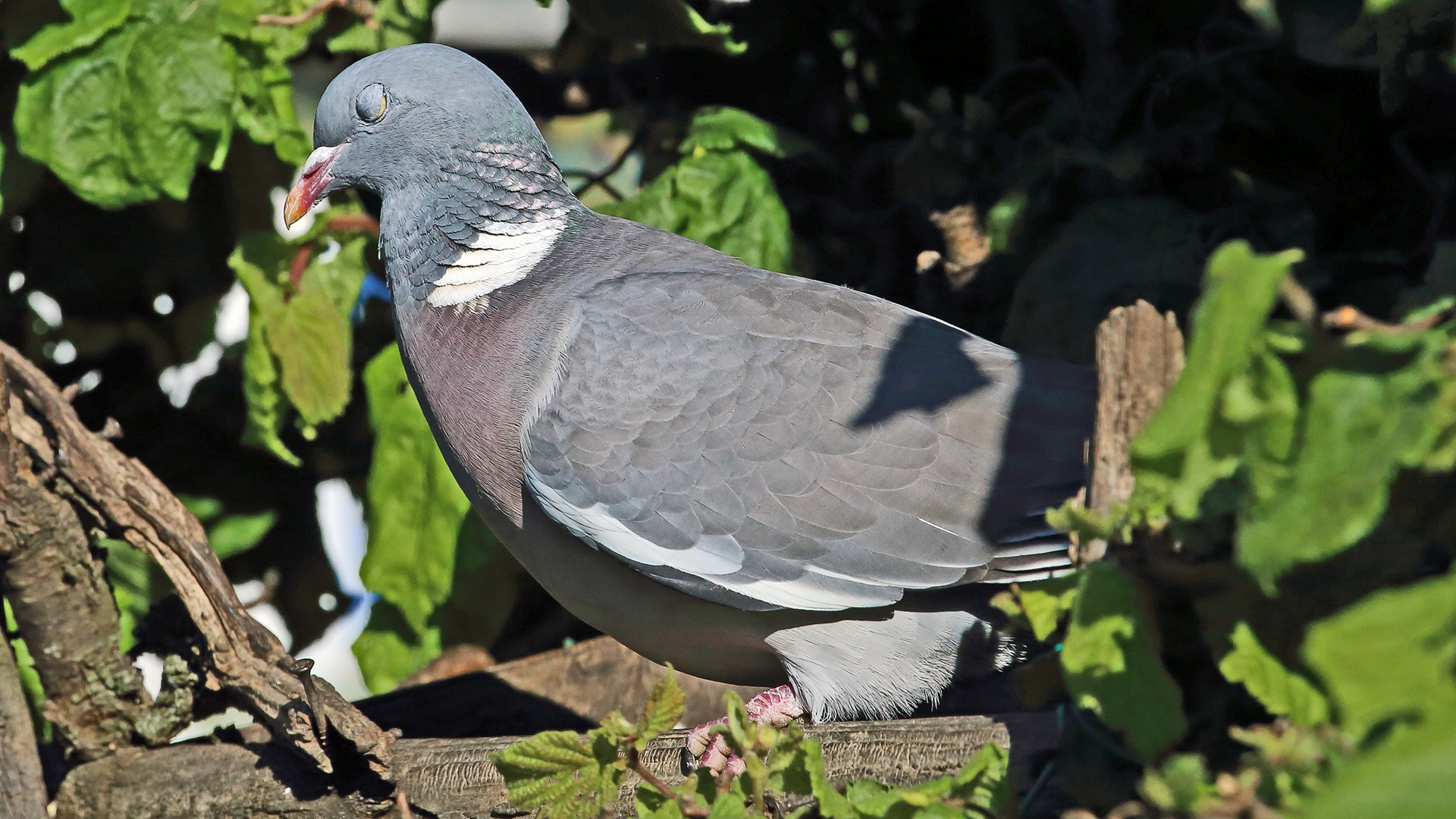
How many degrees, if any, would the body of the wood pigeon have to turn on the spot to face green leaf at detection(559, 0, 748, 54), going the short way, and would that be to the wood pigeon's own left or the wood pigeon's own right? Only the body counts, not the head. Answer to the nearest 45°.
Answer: approximately 90° to the wood pigeon's own right

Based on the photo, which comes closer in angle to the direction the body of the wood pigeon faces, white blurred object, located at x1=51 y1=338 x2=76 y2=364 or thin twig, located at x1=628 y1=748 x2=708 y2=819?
the white blurred object

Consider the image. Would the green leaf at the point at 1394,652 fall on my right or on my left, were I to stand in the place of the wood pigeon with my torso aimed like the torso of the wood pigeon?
on my left

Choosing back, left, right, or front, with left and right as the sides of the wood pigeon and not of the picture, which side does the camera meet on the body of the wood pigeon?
left

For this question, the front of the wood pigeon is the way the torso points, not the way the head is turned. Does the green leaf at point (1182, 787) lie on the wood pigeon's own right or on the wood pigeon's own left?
on the wood pigeon's own left

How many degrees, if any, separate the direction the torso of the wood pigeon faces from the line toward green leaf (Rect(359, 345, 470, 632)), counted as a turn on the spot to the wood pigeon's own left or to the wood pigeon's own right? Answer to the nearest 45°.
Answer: approximately 45° to the wood pigeon's own right

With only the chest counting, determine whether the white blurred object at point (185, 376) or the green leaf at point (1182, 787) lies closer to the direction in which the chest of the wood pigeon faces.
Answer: the white blurred object

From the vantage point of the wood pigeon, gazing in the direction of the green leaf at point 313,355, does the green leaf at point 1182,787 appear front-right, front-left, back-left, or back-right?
back-left
